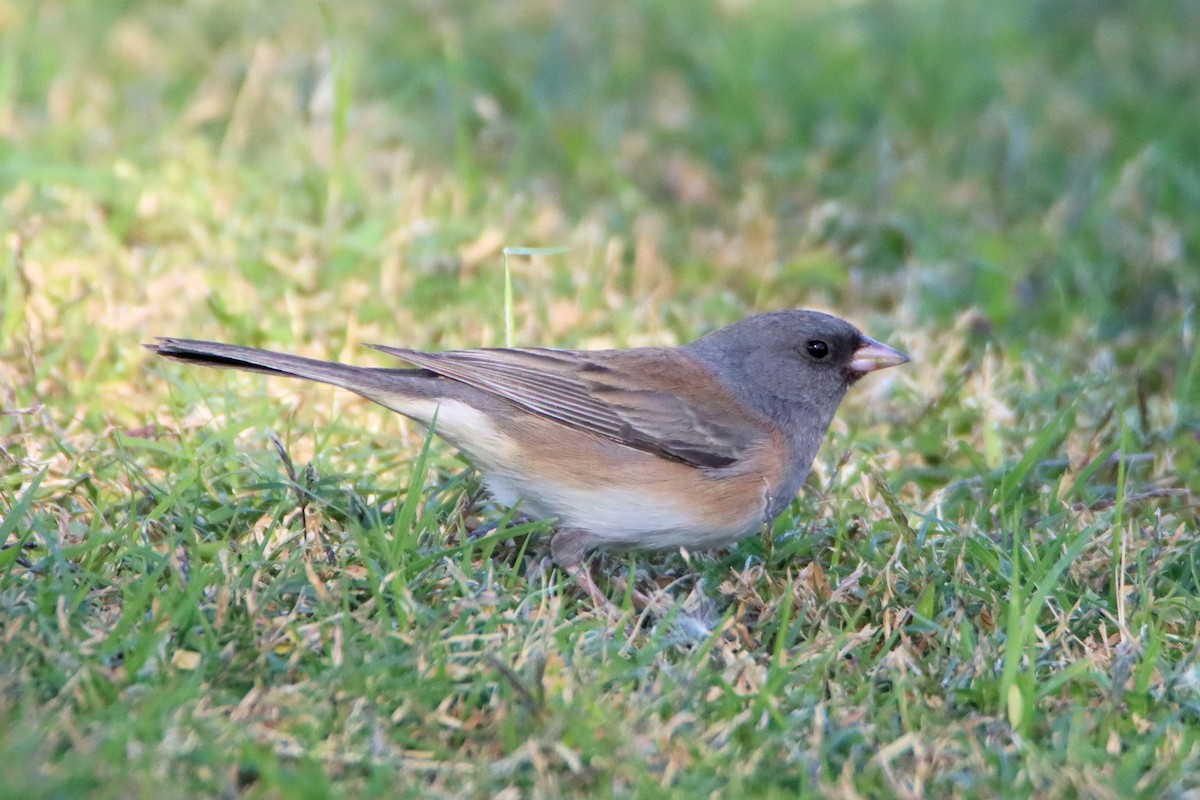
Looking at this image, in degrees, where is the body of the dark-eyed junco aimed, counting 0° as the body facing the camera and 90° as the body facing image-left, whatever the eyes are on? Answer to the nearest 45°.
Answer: approximately 270°
